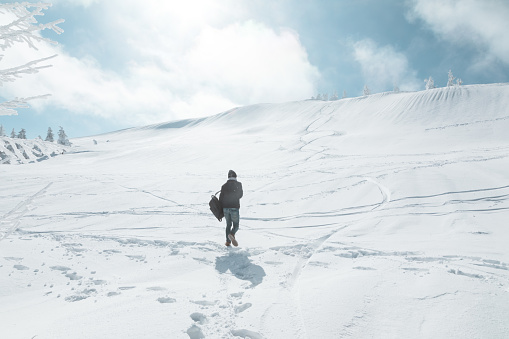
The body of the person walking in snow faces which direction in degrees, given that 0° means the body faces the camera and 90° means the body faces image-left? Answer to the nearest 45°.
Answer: approximately 180°
